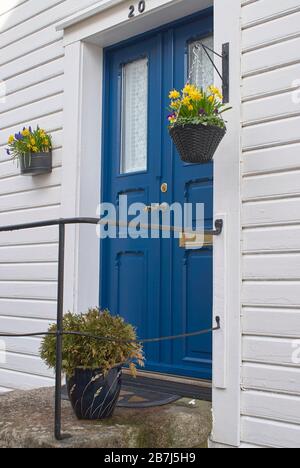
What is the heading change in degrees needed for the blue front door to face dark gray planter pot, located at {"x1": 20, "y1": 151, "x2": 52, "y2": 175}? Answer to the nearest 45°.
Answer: approximately 90° to its right

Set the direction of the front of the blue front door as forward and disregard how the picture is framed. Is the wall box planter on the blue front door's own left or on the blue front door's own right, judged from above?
on the blue front door's own right

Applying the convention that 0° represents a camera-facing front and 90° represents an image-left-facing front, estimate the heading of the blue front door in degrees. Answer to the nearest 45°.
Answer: approximately 45°

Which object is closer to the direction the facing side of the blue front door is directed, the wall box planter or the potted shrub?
the potted shrub

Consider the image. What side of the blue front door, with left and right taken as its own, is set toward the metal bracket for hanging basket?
left
